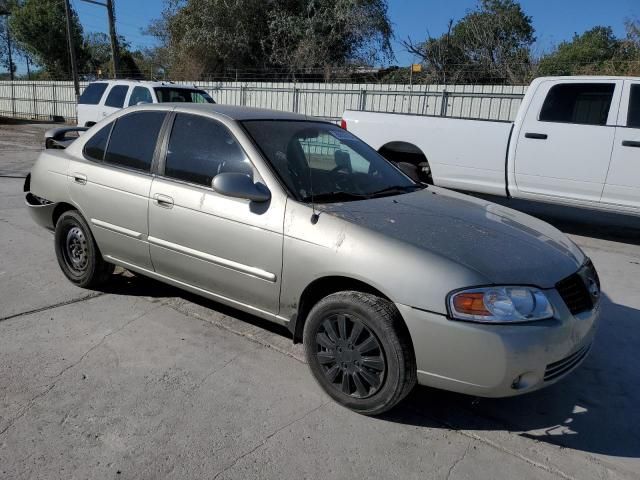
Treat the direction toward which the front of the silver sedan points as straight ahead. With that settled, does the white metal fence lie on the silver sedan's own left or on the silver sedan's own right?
on the silver sedan's own left

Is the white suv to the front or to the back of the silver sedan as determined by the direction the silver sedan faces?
to the back

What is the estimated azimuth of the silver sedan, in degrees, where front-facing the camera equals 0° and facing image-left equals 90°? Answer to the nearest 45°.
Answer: approximately 315°

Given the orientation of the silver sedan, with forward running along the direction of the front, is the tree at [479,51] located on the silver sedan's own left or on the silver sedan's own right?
on the silver sedan's own left

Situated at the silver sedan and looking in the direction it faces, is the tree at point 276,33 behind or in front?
behind
